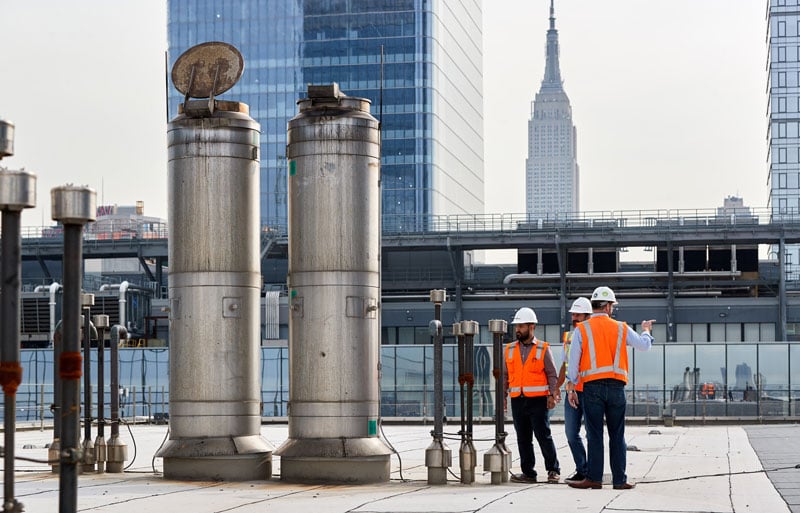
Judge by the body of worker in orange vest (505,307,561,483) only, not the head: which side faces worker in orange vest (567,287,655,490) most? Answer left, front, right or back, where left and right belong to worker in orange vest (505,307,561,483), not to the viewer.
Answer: left

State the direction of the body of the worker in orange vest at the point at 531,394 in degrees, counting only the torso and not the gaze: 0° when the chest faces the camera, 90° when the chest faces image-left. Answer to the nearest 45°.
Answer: approximately 45°

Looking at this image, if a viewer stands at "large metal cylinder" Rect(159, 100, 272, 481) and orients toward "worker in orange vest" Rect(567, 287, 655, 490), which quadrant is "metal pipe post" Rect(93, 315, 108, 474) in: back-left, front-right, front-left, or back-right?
back-left

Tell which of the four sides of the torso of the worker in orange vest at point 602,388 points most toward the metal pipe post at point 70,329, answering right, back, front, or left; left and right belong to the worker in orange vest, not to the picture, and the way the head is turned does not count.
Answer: left

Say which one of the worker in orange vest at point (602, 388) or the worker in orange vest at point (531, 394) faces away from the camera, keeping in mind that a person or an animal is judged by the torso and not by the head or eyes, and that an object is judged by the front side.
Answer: the worker in orange vest at point (602, 388)

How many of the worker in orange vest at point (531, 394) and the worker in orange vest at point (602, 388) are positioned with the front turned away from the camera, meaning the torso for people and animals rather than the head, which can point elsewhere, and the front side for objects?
1

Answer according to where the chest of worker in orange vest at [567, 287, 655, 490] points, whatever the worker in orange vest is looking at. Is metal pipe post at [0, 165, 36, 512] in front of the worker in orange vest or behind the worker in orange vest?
behind

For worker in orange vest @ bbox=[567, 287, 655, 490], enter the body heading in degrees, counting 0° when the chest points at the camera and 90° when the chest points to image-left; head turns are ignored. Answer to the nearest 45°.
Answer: approximately 180°

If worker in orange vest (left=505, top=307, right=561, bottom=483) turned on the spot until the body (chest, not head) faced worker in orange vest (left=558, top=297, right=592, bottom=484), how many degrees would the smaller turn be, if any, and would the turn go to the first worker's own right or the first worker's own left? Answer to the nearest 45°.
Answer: approximately 90° to the first worker's own left
